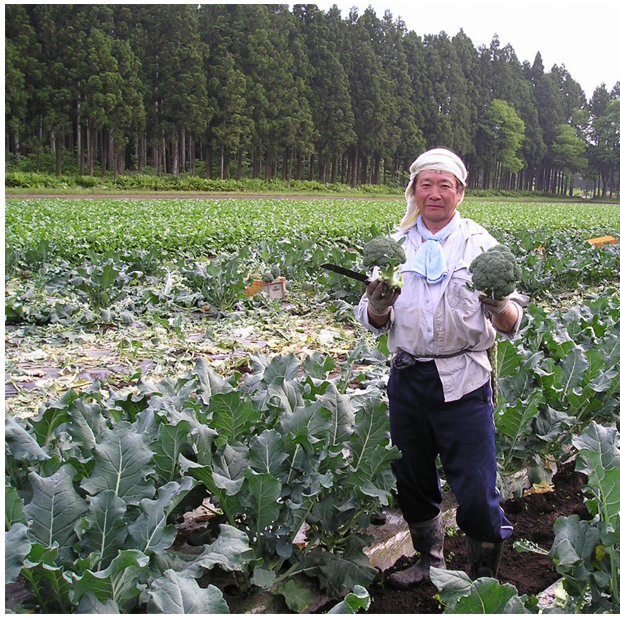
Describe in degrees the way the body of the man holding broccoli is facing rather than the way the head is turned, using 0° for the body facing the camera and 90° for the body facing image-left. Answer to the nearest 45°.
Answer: approximately 0°
